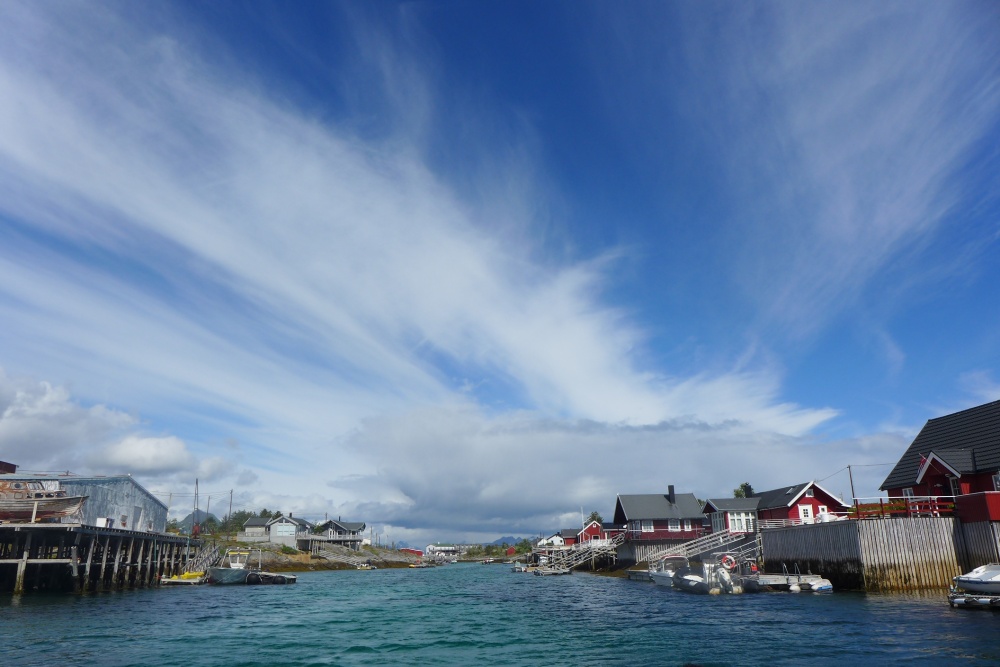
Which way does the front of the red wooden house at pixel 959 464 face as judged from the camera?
facing the viewer and to the left of the viewer

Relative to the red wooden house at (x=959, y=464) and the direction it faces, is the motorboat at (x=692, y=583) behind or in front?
in front

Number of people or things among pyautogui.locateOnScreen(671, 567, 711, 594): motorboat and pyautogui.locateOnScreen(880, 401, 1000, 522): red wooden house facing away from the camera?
0
